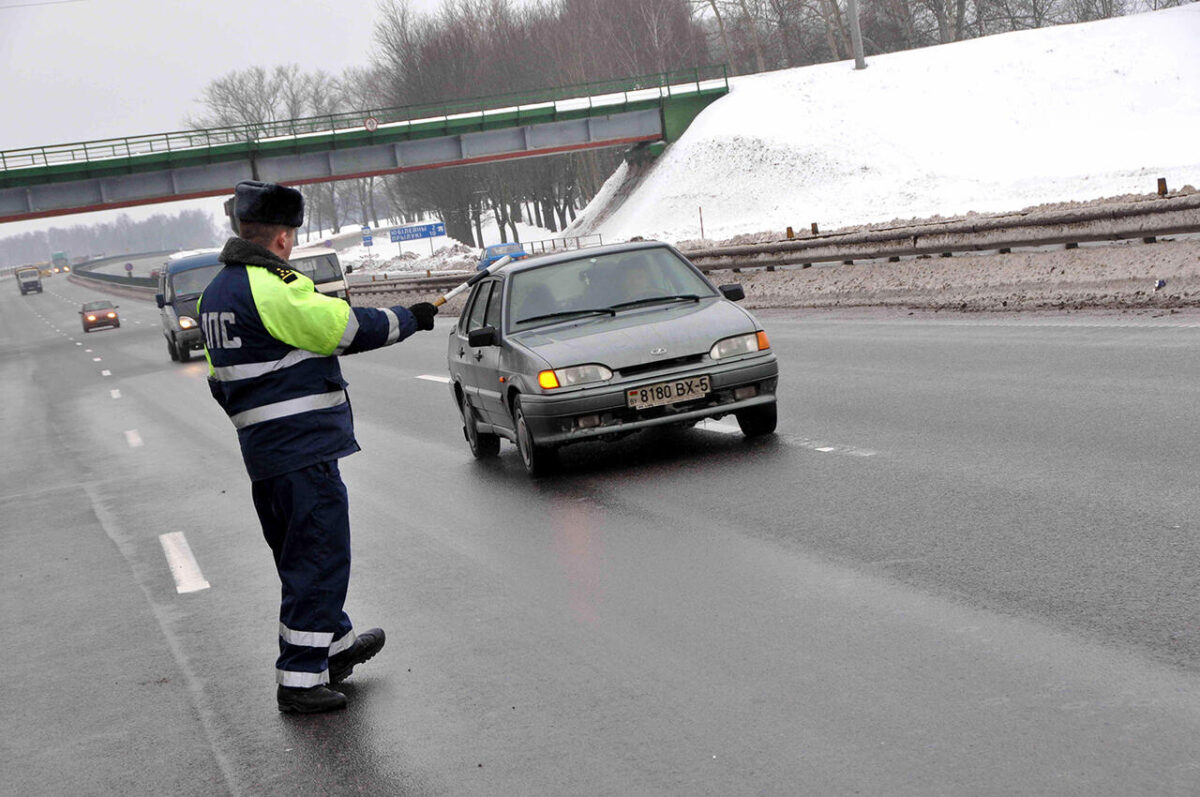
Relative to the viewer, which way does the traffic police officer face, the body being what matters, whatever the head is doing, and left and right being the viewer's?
facing away from the viewer and to the right of the viewer

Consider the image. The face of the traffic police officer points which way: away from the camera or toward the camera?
away from the camera

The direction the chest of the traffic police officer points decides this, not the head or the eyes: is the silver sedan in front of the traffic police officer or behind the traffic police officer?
in front
